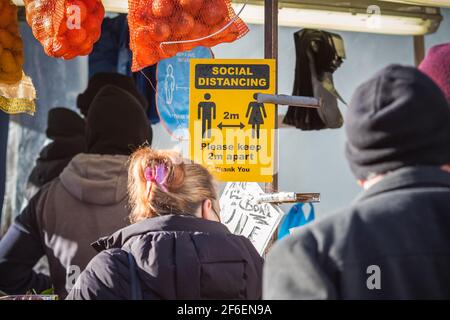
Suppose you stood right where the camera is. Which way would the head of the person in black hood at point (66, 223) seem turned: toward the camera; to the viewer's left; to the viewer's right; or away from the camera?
away from the camera

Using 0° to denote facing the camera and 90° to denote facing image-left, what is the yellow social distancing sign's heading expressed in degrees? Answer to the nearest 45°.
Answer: approximately 0°

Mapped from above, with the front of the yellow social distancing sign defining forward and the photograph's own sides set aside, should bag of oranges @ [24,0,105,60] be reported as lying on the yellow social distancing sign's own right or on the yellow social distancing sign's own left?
on the yellow social distancing sign's own right

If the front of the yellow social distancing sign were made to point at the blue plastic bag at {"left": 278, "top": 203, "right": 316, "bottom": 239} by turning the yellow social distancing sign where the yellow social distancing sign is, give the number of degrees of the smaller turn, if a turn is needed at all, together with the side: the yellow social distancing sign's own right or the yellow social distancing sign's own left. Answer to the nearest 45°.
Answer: approximately 135° to the yellow social distancing sign's own left

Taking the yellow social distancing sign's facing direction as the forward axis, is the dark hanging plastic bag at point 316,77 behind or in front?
behind

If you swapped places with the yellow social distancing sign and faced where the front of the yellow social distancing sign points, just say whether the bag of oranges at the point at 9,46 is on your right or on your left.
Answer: on your right

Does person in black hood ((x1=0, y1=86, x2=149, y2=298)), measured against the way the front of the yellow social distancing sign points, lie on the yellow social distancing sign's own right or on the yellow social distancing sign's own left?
on the yellow social distancing sign's own right
